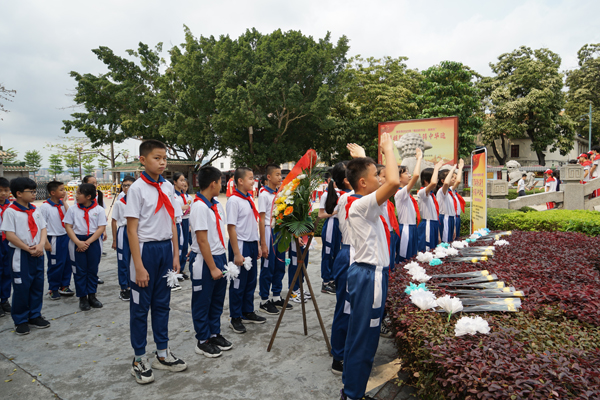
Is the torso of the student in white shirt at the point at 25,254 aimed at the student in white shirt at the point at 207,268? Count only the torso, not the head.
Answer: yes

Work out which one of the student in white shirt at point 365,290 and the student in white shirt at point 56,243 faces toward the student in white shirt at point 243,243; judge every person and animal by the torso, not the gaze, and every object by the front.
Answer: the student in white shirt at point 56,243

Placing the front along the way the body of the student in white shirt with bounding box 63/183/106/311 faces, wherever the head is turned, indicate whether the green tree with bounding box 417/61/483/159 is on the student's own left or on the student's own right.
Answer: on the student's own left

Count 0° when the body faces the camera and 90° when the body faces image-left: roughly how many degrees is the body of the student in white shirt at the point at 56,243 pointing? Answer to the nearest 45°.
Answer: approximately 315°

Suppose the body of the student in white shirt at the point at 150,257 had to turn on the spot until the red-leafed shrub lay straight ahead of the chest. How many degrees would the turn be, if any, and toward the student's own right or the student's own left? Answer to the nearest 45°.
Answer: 0° — they already face it

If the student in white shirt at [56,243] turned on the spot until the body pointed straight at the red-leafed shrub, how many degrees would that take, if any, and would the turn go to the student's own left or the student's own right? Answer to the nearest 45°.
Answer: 0° — they already face it

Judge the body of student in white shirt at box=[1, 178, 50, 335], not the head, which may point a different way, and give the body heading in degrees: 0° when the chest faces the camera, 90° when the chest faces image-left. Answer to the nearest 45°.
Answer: approximately 315°

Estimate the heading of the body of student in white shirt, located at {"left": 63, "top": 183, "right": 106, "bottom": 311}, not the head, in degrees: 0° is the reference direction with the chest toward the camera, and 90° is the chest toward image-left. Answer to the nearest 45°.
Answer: approximately 0°

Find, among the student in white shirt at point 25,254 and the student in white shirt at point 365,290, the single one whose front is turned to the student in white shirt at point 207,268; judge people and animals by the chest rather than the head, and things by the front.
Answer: the student in white shirt at point 25,254

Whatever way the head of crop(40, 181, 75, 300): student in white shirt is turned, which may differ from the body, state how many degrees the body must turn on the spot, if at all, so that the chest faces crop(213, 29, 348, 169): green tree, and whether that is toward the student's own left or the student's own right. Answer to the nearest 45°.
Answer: approximately 90° to the student's own left

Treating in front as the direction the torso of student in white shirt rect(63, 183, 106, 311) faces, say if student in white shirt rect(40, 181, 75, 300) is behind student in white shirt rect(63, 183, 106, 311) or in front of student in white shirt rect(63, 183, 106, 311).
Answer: behind
